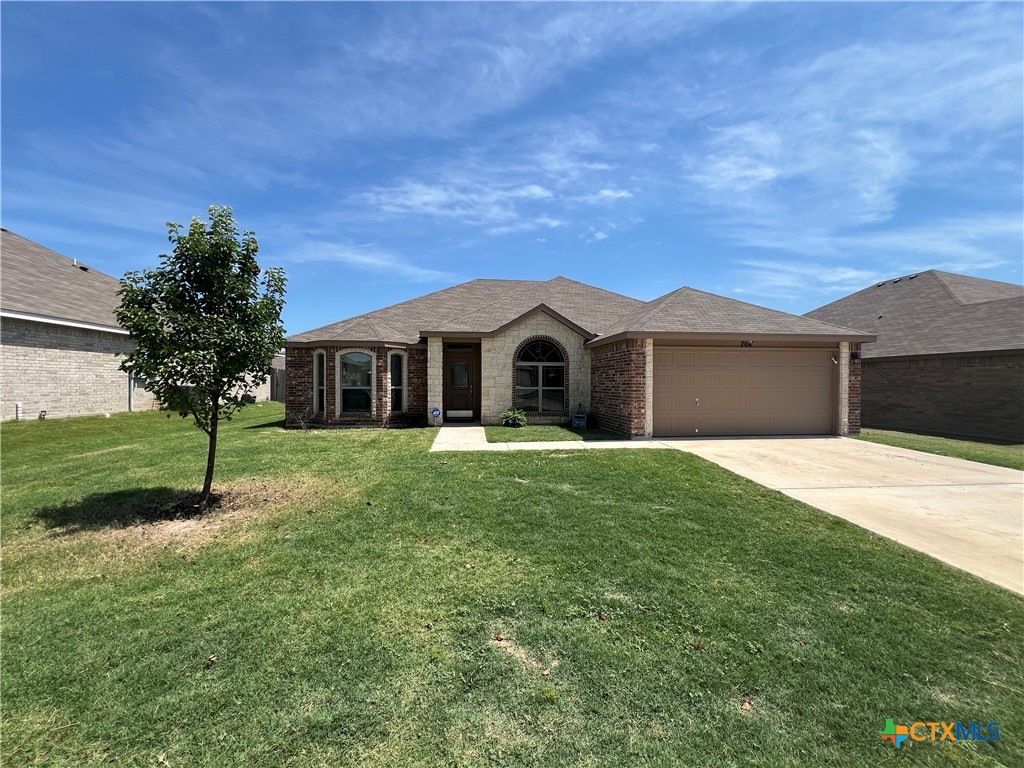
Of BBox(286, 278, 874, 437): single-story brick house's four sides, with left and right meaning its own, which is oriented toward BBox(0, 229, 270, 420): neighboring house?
right

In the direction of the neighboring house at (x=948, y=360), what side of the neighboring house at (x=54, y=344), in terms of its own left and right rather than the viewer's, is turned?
left

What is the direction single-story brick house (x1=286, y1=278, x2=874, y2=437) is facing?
toward the camera

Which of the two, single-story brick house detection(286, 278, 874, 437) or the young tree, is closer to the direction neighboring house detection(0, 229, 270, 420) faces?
the young tree

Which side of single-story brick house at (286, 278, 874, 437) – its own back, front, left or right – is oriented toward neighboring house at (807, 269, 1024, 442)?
left

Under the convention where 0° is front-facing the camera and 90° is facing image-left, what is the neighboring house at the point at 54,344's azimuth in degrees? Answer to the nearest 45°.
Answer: approximately 45°

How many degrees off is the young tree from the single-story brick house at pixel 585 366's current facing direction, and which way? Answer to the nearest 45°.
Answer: approximately 45° to its right

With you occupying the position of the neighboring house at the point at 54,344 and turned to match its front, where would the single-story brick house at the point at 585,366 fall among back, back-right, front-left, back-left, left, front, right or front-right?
left

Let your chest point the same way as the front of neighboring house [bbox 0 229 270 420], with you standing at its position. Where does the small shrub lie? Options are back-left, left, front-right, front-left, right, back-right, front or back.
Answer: left

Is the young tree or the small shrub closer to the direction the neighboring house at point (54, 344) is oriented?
the young tree

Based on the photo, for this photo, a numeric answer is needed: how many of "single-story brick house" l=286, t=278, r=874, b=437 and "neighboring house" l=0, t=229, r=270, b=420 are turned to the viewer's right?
0
